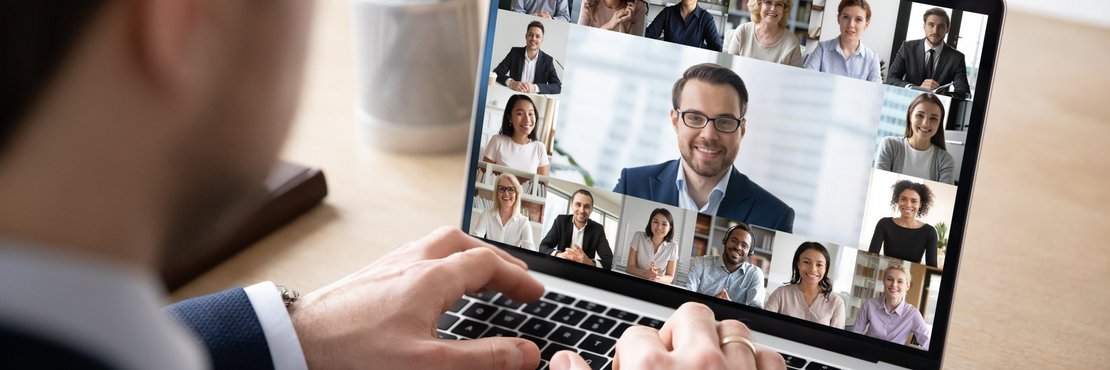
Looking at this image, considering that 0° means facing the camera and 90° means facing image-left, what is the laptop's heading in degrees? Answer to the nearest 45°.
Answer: approximately 45°
